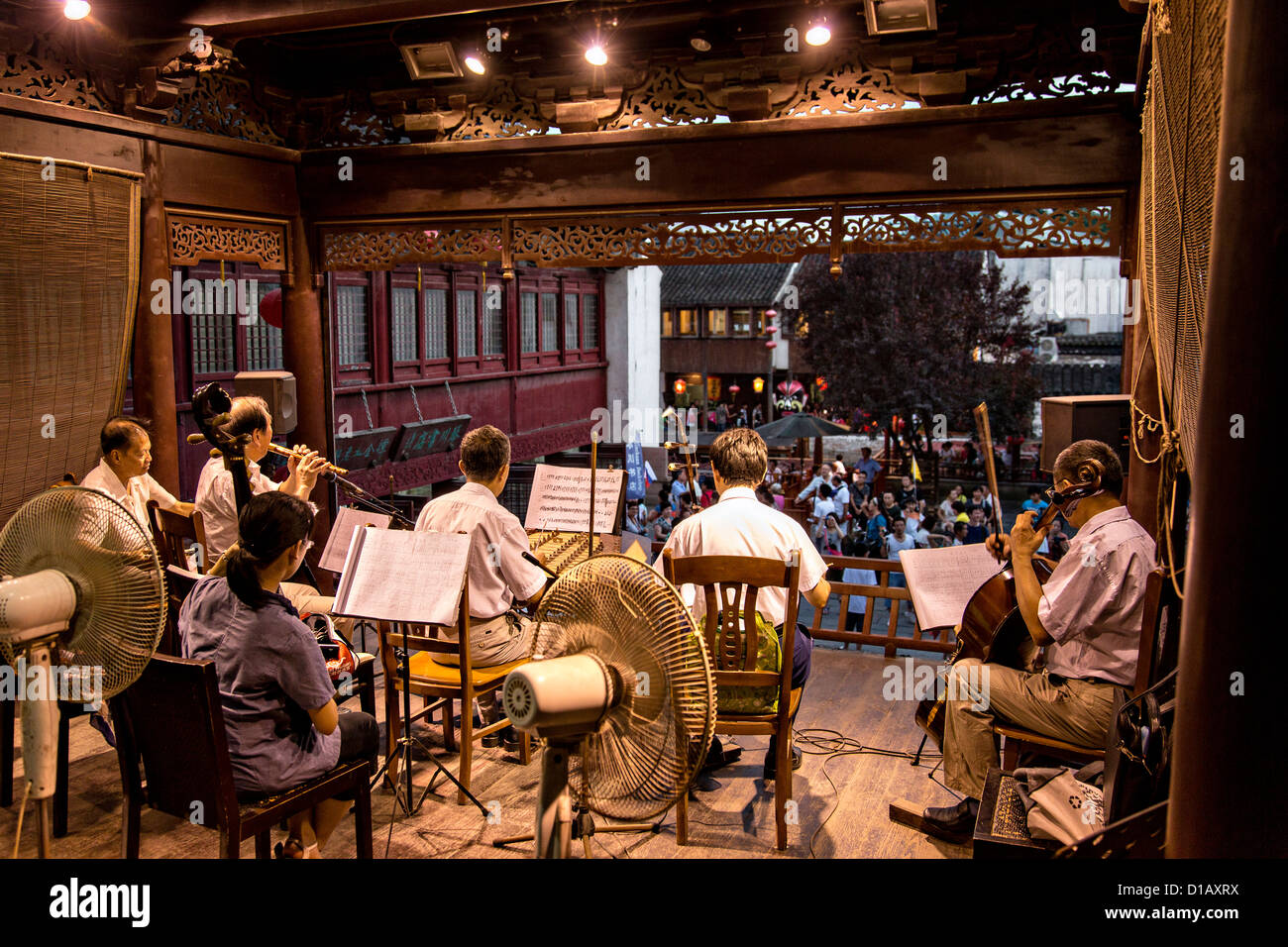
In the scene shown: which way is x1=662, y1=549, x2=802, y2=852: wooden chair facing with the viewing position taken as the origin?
facing away from the viewer

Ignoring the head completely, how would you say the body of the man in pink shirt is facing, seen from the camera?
to the viewer's left

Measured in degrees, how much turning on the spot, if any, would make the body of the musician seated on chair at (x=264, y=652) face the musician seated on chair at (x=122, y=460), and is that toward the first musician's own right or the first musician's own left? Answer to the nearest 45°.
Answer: approximately 45° to the first musician's own left

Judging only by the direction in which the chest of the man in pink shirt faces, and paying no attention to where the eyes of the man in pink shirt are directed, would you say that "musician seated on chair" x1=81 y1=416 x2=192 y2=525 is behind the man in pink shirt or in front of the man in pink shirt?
in front

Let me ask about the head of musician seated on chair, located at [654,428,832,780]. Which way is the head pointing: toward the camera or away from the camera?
away from the camera

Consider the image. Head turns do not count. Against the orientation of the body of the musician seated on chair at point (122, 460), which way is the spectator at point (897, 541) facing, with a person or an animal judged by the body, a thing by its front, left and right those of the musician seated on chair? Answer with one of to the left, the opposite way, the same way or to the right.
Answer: to the right

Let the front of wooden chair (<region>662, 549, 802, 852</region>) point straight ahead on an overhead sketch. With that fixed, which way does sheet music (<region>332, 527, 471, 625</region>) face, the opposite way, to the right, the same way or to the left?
the opposite way

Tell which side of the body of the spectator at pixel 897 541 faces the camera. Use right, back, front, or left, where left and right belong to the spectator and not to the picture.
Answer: front

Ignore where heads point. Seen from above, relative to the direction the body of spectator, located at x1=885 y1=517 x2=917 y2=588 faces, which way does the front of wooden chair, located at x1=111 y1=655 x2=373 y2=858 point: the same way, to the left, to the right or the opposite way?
the opposite way

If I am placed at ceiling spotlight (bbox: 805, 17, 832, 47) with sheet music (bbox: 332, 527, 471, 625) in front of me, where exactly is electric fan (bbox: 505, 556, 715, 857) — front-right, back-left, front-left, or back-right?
front-left

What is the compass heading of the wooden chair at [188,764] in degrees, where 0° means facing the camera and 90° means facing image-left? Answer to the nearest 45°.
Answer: approximately 225°

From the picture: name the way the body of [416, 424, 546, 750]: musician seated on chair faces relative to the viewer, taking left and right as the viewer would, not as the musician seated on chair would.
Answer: facing away from the viewer and to the right of the viewer

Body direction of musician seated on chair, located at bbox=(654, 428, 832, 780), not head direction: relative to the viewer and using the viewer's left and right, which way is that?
facing away from the viewer

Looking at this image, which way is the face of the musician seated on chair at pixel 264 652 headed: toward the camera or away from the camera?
away from the camera

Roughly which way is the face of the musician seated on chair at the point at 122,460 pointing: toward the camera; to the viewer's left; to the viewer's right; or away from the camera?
to the viewer's right

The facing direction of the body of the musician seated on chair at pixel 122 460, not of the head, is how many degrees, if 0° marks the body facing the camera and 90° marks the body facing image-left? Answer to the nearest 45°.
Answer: approximately 315°

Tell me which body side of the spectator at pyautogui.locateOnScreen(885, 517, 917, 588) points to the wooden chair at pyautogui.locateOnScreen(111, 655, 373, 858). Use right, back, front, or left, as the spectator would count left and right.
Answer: front

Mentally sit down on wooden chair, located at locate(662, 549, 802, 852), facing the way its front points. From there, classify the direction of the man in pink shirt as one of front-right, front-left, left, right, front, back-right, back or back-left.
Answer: right

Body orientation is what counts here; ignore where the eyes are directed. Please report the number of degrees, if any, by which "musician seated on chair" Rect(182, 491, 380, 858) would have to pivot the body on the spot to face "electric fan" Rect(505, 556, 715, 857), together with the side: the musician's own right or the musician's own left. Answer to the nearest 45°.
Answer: approximately 90° to the musician's own right

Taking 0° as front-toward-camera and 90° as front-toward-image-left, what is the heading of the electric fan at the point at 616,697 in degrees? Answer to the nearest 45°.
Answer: approximately 225°

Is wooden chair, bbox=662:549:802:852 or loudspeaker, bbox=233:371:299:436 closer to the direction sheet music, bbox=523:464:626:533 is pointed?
the wooden chair
